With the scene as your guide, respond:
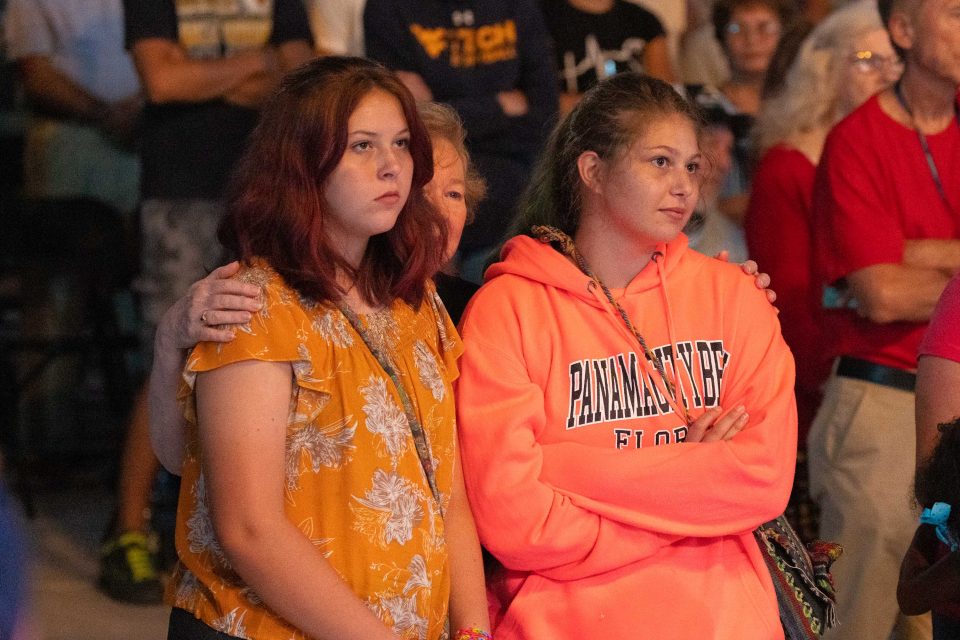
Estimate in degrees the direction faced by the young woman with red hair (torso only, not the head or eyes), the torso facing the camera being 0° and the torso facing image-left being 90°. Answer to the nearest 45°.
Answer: approximately 315°

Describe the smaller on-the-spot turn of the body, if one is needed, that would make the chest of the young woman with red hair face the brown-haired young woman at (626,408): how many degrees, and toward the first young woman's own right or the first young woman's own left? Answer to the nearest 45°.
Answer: approximately 90° to the first young woman's own left

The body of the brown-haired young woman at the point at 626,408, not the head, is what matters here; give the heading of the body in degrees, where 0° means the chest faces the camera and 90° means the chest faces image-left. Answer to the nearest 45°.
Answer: approximately 315°

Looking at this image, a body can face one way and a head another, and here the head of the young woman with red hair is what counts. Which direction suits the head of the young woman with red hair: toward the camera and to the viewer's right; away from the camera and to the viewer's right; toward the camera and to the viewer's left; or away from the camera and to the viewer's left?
toward the camera and to the viewer's right

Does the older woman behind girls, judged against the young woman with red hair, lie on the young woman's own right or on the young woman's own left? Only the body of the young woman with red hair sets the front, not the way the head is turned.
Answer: on the young woman's own left

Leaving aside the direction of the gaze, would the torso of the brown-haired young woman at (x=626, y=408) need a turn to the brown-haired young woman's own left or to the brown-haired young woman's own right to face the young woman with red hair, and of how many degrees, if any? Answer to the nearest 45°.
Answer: approximately 90° to the brown-haired young woman's own right

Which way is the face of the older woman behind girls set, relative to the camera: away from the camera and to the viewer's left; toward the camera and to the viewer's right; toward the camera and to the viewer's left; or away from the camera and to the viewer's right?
toward the camera and to the viewer's right
